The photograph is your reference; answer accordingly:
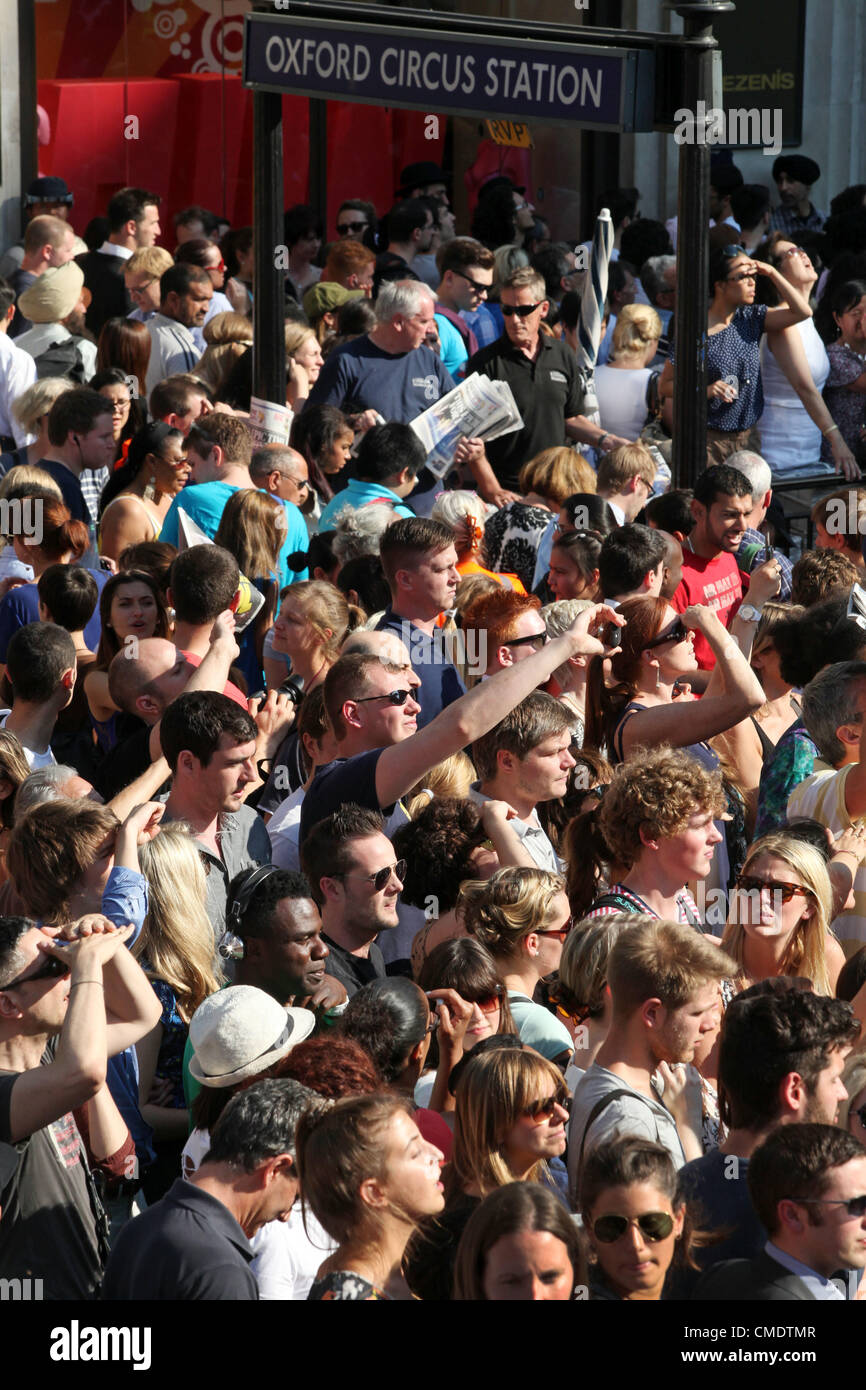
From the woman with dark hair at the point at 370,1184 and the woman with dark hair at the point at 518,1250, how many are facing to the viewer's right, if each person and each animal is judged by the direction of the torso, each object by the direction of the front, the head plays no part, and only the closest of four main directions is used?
1

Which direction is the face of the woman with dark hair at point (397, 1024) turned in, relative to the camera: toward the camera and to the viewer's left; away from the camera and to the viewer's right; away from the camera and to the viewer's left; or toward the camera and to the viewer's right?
away from the camera and to the viewer's right

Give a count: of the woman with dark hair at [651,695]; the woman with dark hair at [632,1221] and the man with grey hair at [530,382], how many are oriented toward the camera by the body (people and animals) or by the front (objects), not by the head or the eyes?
2

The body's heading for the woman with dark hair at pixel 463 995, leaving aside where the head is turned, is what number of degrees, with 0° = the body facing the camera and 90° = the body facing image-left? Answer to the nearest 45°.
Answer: approximately 315°

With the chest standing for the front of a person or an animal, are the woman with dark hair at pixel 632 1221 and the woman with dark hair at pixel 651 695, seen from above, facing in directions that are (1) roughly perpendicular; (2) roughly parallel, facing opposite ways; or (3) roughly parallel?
roughly perpendicular

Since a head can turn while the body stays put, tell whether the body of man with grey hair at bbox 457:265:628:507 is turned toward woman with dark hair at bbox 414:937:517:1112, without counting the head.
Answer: yes

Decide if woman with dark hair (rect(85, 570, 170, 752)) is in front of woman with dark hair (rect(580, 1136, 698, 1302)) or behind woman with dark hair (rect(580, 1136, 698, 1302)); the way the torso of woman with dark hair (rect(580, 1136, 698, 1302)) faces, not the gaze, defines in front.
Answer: behind

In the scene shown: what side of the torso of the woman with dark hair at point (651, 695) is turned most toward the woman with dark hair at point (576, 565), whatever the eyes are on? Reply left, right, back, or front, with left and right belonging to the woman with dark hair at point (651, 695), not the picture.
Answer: left

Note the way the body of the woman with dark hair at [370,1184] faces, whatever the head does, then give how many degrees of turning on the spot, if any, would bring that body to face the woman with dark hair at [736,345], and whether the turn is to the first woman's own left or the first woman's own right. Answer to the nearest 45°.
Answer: approximately 90° to the first woman's own left
